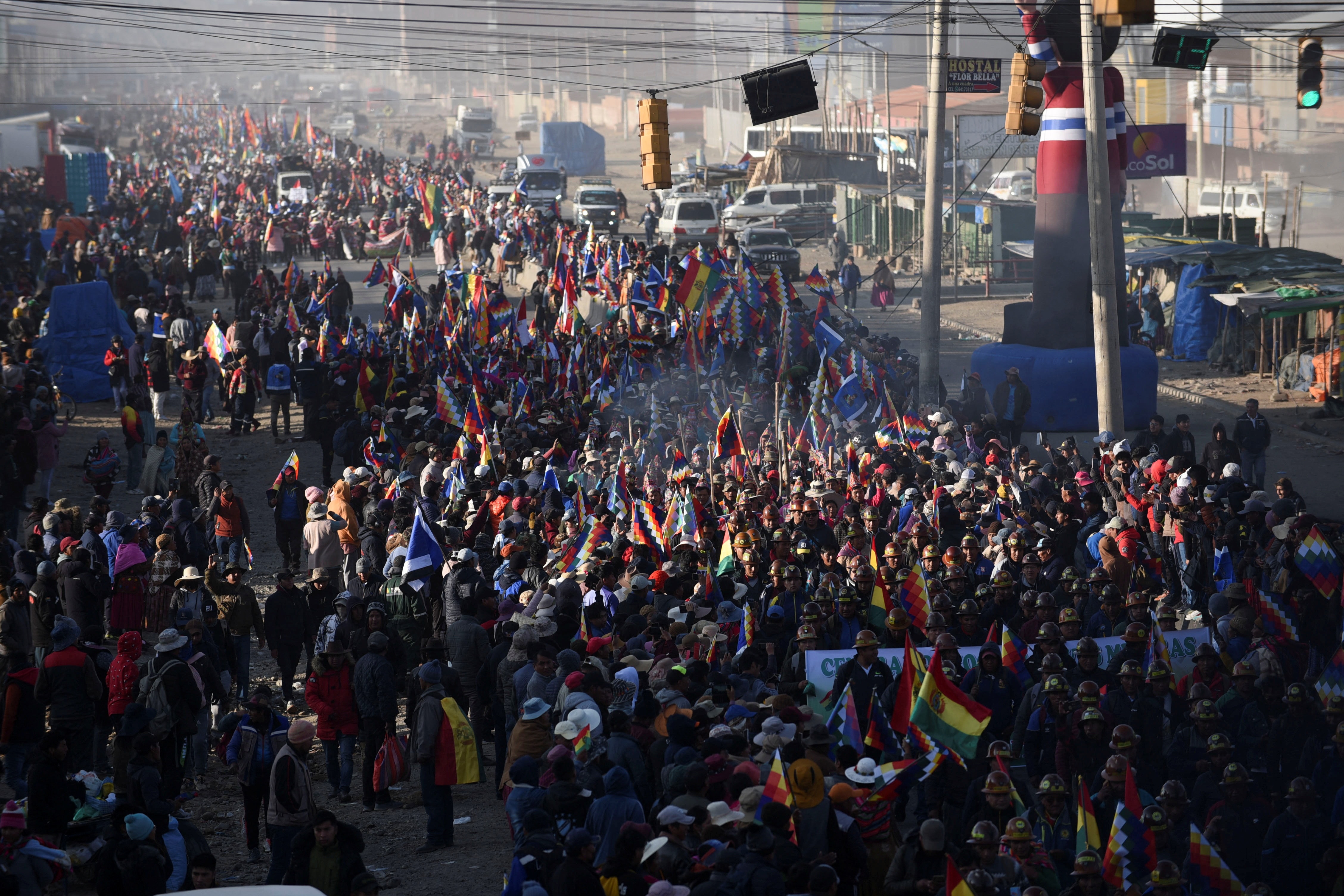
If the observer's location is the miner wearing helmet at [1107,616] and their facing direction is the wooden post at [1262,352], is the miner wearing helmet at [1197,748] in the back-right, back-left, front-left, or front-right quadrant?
back-right

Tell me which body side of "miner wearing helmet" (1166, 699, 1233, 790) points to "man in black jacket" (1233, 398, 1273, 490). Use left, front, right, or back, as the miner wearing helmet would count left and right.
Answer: back
